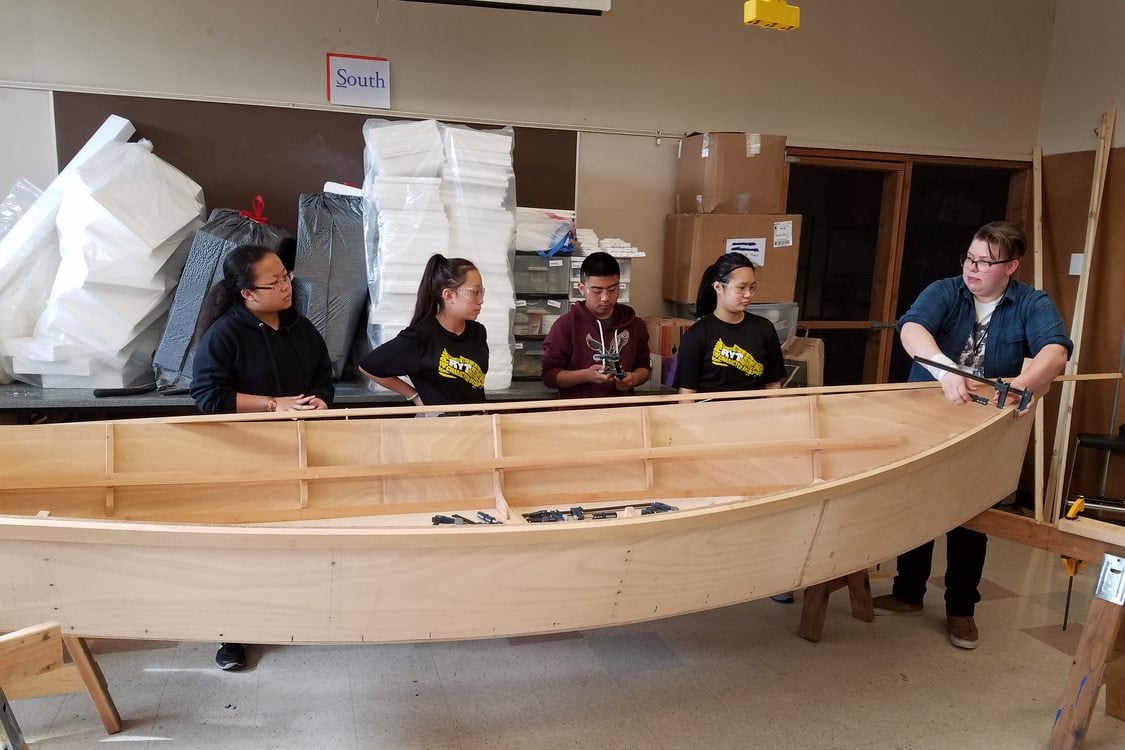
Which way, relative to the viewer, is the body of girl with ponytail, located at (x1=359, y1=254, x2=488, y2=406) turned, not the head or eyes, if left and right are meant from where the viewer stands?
facing the viewer and to the right of the viewer

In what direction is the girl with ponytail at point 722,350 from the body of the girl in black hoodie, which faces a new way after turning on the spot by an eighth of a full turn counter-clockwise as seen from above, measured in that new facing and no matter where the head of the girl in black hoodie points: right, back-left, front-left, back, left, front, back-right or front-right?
front

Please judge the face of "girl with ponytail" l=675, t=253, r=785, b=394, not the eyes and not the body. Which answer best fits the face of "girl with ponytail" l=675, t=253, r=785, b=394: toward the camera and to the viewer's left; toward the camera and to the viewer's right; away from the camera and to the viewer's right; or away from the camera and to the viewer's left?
toward the camera and to the viewer's right

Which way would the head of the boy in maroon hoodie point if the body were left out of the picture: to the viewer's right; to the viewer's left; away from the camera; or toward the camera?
toward the camera

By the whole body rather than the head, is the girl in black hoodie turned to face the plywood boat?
yes

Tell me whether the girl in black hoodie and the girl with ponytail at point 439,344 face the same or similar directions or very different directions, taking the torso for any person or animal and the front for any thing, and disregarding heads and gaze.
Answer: same or similar directions

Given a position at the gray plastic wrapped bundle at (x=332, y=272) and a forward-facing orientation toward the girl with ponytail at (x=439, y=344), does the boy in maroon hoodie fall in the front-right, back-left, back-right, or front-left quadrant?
front-left

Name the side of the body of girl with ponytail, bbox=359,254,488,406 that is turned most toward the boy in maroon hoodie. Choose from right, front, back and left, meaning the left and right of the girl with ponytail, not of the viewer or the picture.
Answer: left

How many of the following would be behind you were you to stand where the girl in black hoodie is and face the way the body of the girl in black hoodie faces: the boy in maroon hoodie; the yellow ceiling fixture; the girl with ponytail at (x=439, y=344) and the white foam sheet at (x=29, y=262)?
1

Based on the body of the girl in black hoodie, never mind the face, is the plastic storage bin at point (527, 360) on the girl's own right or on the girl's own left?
on the girl's own left

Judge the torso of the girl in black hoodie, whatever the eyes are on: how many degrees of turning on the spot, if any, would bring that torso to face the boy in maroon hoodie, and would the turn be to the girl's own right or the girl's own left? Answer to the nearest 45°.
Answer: approximately 45° to the girl's own left

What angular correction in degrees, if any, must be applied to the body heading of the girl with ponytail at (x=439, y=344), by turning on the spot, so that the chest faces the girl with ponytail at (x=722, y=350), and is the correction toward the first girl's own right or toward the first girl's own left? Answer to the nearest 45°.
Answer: approximately 45° to the first girl's own left

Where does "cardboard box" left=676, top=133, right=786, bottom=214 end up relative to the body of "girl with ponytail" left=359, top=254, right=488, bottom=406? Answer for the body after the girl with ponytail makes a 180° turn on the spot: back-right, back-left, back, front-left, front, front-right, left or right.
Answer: right
